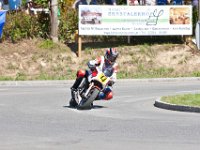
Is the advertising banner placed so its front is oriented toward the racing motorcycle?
yes

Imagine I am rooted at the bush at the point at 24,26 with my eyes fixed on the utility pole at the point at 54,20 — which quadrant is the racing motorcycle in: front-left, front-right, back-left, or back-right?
front-right

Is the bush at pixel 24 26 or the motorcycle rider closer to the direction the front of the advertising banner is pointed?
the motorcycle rider

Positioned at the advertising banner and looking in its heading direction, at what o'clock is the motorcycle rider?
The motorcycle rider is roughly at 12 o'clock from the advertising banner.

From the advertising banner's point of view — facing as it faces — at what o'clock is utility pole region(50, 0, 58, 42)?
The utility pole is roughly at 3 o'clock from the advertising banner.

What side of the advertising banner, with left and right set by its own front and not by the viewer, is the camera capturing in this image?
front

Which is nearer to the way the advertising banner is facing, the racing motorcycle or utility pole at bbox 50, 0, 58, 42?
the racing motorcycle

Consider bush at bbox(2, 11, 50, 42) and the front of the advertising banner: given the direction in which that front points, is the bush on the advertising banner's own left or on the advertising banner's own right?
on the advertising banner's own right

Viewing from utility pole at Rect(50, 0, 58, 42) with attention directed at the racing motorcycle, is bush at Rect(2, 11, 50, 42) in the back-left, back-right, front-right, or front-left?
back-right

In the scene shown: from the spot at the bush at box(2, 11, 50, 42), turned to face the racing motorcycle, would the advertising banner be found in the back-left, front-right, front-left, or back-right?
front-left

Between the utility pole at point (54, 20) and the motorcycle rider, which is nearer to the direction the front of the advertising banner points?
the motorcycle rider

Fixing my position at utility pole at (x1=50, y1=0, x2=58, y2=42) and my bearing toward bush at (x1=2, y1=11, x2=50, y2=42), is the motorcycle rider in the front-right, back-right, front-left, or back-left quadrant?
back-left
